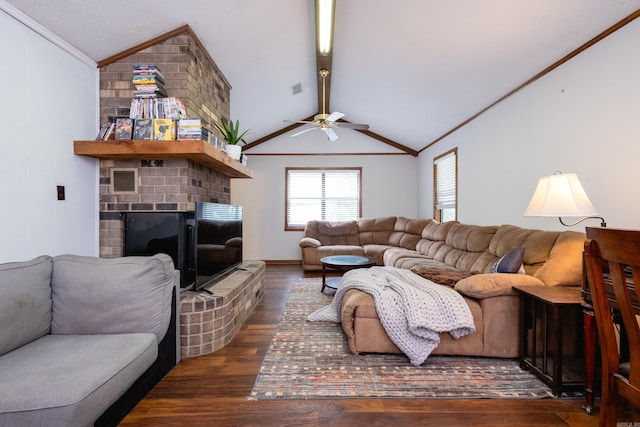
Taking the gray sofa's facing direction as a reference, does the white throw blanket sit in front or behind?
in front

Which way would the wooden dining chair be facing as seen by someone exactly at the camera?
facing away from the viewer and to the right of the viewer

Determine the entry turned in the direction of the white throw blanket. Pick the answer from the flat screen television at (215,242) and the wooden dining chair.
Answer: the flat screen television

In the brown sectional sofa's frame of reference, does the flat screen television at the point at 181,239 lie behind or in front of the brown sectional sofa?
in front

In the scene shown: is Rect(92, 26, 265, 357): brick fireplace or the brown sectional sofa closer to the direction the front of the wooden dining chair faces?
the brown sectional sofa

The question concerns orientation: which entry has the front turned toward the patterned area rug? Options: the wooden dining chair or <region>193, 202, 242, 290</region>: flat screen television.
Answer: the flat screen television

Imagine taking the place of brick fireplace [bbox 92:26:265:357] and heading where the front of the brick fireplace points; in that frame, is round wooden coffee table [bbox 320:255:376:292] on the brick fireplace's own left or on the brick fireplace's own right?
on the brick fireplace's own left

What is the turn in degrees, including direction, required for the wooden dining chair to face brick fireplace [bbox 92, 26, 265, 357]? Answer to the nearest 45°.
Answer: approximately 135° to its left

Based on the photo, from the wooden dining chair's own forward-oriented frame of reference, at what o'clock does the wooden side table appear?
The wooden side table is roughly at 10 o'clock from the wooden dining chair.

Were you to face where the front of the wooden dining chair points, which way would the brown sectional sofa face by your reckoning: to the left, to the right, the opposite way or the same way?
the opposite way
